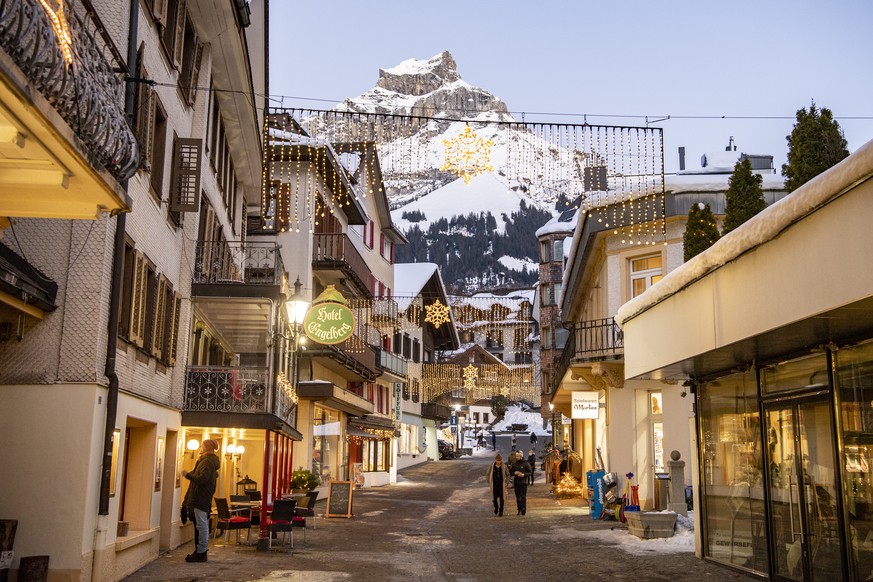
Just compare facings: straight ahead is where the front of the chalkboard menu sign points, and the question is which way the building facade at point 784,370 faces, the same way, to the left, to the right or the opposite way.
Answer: to the right

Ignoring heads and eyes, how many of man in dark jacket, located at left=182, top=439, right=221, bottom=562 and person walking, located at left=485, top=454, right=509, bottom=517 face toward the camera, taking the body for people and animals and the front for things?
1

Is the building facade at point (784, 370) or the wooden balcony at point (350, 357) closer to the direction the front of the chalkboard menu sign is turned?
the building facade

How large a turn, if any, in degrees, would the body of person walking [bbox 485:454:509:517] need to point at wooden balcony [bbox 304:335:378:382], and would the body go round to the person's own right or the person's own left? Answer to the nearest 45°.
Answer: approximately 135° to the person's own right

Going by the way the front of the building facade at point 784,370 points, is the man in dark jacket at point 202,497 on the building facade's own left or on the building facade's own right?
on the building facade's own right

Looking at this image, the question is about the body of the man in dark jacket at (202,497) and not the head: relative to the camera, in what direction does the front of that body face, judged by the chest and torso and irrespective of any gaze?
to the viewer's left

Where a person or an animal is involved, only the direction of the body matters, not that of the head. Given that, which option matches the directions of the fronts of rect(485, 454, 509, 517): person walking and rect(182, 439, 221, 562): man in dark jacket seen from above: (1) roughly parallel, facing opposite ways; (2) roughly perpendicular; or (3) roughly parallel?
roughly perpendicular

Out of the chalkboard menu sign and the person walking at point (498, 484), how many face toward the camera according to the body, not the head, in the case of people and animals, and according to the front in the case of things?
2

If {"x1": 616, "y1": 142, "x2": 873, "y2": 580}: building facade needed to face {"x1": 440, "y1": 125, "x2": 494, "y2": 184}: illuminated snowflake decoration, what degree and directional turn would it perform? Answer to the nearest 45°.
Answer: approximately 90° to its right

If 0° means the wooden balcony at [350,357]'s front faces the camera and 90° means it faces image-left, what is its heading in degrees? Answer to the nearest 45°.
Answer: approximately 315°

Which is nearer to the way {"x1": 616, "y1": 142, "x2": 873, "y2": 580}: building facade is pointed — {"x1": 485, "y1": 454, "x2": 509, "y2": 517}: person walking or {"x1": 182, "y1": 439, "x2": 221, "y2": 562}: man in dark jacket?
the man in dark jacket

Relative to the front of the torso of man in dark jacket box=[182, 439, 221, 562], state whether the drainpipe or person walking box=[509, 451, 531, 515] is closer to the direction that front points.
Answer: the drainpipe
